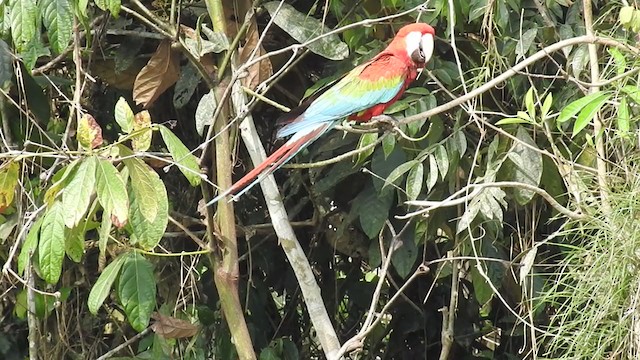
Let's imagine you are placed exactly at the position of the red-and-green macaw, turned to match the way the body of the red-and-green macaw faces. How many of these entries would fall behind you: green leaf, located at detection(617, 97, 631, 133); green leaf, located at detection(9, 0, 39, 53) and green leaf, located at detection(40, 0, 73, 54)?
2

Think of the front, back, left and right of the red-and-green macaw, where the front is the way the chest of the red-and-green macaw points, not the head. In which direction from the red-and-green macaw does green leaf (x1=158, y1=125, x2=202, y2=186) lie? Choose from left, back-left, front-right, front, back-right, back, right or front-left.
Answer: back-right

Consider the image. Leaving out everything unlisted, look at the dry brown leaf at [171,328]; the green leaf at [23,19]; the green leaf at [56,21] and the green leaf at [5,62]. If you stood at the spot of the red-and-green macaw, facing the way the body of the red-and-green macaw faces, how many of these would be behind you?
4

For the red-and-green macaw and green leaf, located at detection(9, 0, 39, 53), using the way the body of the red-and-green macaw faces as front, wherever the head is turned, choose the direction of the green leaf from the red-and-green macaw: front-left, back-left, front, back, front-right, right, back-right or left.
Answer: back

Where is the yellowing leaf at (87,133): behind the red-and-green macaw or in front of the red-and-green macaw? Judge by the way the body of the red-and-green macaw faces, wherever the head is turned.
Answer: behind

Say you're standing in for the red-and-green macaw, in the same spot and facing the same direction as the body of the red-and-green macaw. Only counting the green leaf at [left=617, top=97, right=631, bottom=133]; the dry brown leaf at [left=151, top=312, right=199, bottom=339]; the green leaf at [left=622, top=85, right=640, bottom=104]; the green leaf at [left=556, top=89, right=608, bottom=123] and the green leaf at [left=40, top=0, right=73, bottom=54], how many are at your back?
2

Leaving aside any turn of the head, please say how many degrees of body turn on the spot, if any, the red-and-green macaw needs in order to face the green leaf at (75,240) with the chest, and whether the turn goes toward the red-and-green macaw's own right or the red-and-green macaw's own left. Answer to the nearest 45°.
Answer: approximately 180°

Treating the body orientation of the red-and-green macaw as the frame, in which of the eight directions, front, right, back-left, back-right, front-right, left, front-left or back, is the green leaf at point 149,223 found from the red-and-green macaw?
back-right

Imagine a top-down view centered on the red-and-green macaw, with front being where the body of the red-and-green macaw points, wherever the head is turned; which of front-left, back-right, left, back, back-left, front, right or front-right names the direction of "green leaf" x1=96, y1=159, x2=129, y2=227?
back-right

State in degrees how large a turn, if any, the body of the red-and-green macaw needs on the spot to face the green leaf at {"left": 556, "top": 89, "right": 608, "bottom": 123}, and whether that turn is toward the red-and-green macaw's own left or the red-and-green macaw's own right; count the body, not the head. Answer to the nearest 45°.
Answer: approximately 45° to the red-and-green macaw's own right

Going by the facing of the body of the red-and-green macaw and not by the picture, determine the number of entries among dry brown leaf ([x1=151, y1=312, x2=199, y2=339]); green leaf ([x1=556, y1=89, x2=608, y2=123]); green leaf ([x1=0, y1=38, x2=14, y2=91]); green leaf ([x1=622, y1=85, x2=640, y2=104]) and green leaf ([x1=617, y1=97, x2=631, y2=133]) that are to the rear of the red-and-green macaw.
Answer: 2

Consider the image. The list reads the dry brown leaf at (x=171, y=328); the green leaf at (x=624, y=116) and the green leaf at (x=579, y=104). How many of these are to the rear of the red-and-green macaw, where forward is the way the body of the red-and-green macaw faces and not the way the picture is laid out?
1

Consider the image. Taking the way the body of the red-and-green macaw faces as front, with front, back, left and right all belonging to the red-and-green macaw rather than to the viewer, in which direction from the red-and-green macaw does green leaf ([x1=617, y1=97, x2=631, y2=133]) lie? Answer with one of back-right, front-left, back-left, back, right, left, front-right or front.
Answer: front-right

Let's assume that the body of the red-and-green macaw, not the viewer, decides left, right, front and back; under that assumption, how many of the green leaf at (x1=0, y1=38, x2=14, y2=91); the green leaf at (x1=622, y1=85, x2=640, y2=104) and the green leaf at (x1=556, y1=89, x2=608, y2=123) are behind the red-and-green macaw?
1

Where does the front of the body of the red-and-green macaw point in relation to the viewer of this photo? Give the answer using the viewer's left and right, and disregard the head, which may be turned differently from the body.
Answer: facing to the right of the viewer
